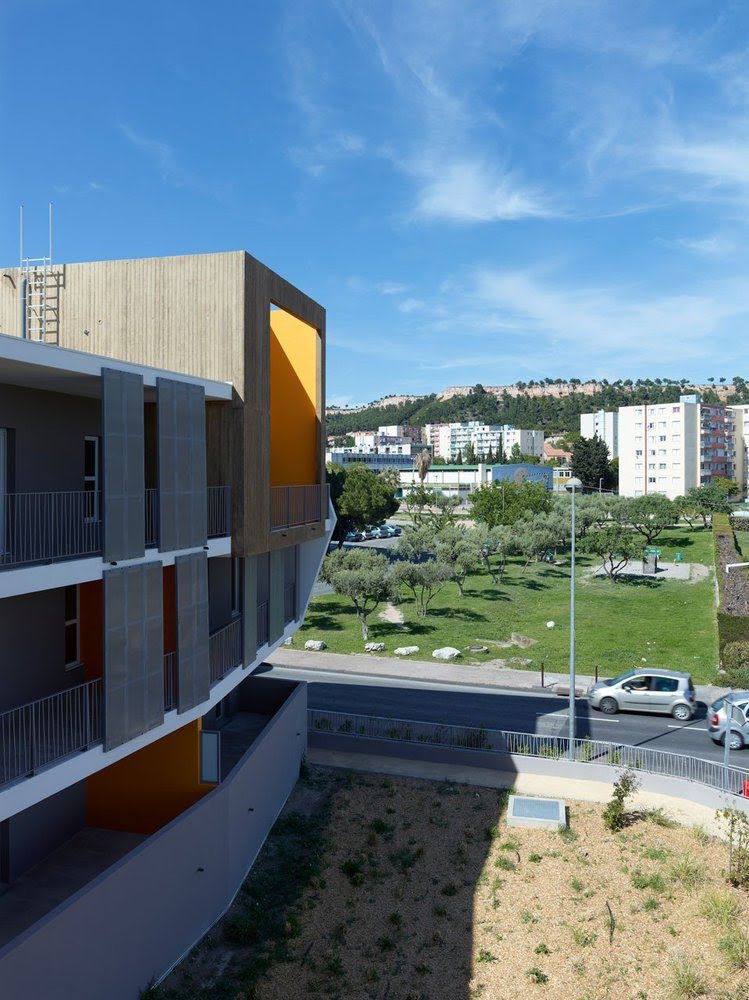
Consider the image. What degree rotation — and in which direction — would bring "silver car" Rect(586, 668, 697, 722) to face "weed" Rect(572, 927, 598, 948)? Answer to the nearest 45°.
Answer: approximately 90° to its left

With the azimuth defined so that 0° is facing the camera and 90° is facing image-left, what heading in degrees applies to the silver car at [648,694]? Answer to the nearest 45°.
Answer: approximately 90°

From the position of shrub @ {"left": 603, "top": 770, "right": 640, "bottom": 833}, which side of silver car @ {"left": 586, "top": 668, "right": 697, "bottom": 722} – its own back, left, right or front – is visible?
left

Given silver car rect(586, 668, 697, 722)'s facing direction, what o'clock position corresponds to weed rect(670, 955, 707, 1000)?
The weed is roughly at 9 o'clock from the silver car.

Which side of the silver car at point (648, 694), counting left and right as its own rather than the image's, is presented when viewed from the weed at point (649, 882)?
left

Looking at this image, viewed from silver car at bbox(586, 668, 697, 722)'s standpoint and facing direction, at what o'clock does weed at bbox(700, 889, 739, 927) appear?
The weed is roughly at 9 o'clock from the silver car.

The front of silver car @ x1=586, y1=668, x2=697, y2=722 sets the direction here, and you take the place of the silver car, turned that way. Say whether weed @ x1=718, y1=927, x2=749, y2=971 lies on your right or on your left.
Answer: on your left

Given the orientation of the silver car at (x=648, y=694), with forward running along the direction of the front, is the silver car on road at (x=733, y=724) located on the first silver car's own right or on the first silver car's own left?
on the first silver car's own left

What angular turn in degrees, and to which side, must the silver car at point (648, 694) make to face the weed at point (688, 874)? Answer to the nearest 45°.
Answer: approximately 90° to its left
